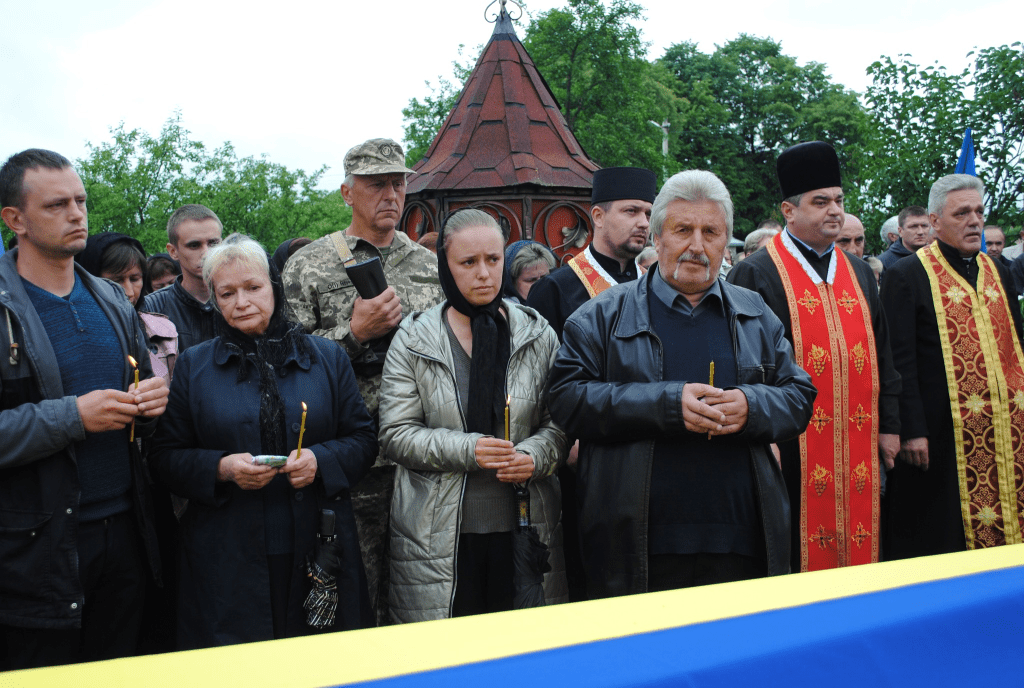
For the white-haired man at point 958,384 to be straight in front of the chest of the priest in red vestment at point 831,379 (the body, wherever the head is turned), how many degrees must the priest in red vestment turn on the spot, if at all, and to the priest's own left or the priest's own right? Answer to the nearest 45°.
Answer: approximately 90° to the priest's own left

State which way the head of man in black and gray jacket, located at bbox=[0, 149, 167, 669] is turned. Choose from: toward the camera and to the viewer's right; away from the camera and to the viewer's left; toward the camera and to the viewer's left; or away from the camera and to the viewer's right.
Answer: toward the camera and to the viewer's right

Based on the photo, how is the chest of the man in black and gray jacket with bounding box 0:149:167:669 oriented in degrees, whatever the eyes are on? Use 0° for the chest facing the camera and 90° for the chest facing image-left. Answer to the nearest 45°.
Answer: approximately 315°

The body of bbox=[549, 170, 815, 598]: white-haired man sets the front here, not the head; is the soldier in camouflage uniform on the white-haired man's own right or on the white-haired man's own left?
on the white-haired man's own right

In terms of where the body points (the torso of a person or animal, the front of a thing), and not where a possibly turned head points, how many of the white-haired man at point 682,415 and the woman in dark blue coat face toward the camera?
2

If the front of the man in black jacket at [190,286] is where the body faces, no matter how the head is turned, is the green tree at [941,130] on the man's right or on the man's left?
on the man's left

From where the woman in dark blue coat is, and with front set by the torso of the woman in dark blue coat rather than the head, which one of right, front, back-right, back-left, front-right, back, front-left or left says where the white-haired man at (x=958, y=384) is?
left

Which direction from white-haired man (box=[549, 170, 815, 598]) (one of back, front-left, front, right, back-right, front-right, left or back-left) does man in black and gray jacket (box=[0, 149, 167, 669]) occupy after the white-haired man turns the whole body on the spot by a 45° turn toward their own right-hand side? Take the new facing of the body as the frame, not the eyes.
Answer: front-right

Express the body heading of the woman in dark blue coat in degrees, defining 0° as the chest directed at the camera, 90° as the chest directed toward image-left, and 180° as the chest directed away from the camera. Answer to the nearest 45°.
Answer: approximately 0°

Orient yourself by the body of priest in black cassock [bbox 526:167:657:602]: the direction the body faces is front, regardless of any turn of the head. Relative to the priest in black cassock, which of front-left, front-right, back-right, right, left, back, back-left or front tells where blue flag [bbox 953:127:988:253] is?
left

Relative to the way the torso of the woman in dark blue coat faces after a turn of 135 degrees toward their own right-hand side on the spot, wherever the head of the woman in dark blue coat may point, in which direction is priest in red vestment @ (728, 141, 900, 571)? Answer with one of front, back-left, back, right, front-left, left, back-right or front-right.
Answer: back-right

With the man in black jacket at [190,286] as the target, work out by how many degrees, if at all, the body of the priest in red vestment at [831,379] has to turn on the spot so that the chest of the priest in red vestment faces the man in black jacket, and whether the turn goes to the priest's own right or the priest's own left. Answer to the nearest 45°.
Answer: approximately 135° to the priest's own right

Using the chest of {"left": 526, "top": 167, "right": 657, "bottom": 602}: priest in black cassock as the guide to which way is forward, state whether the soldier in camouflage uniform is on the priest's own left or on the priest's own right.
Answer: on the priest's own right

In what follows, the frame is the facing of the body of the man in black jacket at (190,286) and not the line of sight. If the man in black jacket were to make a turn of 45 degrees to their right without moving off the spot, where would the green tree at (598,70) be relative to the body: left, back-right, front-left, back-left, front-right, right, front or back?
back-left
